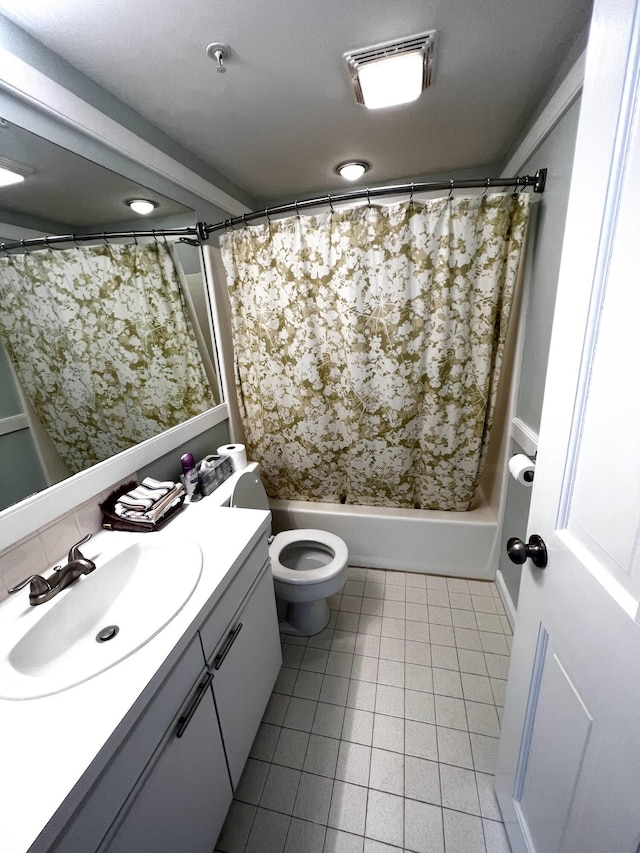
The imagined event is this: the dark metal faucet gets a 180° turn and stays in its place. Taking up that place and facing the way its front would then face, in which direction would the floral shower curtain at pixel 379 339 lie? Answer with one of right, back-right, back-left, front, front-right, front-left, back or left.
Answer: back-right

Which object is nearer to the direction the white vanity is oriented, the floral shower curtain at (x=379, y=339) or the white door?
the white door

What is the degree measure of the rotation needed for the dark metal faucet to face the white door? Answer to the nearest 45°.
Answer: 0° — it already faces it

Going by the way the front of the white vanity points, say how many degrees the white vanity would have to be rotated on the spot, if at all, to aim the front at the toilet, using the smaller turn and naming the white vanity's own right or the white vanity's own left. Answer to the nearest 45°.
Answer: approximately 90° to the white vanity's own left

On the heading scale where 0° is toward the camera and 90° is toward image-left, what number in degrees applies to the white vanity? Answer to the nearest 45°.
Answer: approximately 315°

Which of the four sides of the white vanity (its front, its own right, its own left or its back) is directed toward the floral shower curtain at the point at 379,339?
left

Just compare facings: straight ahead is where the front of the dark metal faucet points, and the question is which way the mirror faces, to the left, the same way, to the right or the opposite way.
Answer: the same way

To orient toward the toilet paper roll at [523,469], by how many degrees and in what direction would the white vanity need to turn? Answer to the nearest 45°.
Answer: approximately 45° to its left

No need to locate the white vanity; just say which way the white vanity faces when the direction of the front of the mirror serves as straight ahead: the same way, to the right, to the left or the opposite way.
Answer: the same way

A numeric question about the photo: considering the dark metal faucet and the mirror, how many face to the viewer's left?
0
